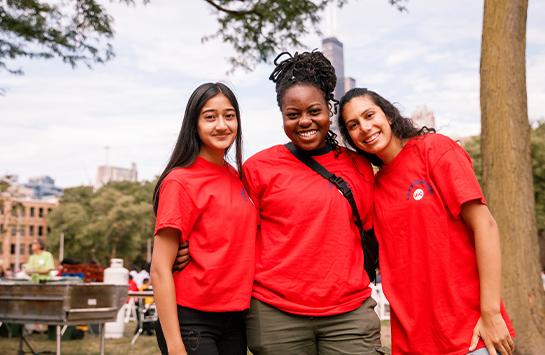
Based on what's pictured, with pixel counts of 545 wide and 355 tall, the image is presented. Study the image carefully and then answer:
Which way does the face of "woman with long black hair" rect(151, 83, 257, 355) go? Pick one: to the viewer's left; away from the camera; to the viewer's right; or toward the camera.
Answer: toward the camera

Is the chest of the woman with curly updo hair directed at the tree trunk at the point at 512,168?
no

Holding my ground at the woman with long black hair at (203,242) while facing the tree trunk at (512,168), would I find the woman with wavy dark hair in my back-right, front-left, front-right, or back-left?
front-right

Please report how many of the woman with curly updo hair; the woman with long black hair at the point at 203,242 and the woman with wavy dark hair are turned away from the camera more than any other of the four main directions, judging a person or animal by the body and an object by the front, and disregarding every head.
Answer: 0

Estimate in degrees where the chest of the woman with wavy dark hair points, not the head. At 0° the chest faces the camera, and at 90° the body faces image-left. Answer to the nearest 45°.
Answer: approximately 45°

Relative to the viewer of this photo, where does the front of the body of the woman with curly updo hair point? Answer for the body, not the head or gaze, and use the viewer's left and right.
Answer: facing the viewer

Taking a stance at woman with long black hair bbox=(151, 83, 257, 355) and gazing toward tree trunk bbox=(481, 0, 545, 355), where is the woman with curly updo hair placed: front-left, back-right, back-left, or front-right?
front-right

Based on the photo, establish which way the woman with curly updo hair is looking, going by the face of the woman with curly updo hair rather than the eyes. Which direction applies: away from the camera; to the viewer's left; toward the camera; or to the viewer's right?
toward the camera

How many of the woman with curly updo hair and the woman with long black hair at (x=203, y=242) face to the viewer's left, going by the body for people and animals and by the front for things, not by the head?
0

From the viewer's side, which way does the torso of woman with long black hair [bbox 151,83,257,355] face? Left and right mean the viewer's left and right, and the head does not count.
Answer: facing the viewer and to the right of the viewer
